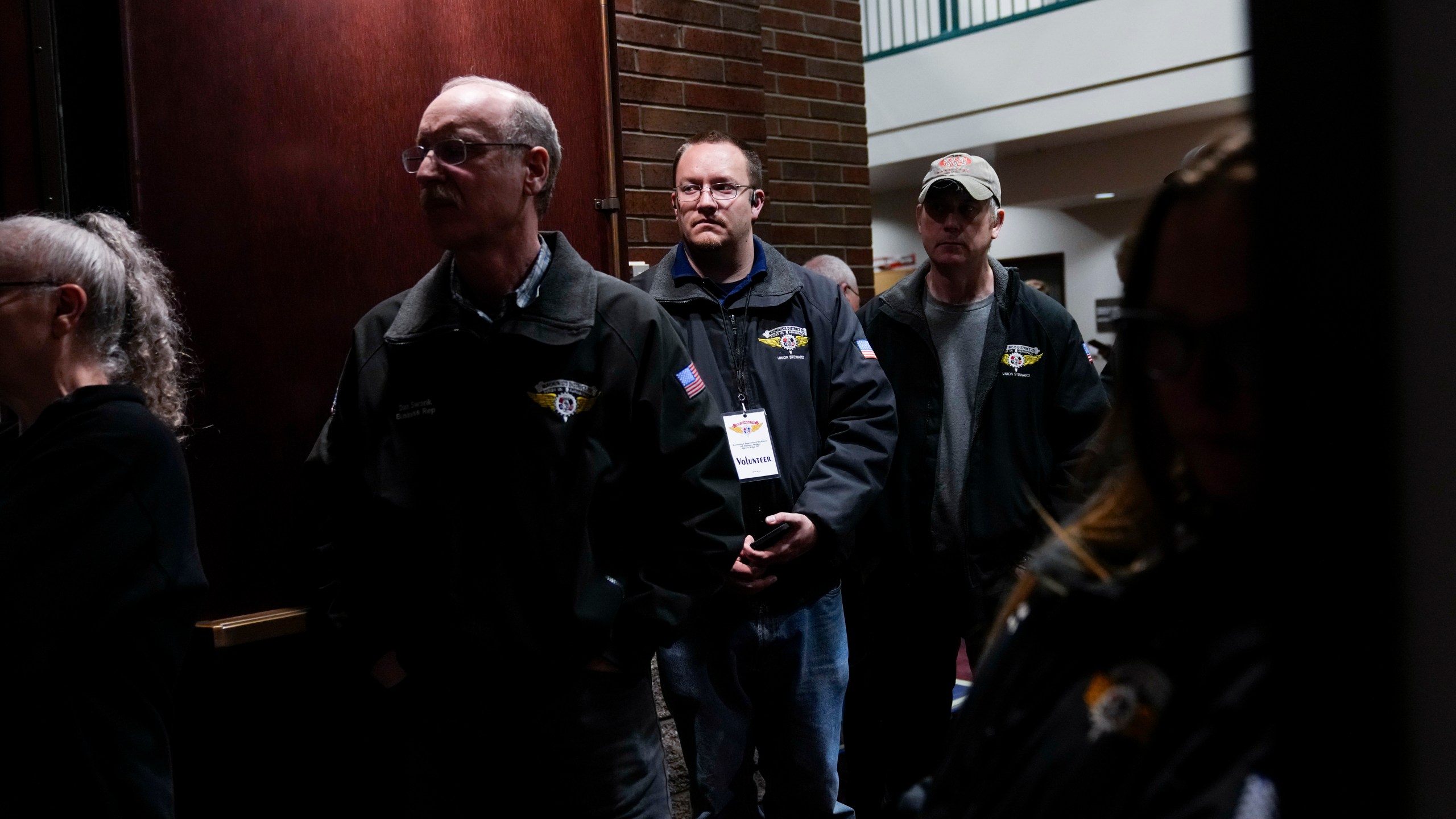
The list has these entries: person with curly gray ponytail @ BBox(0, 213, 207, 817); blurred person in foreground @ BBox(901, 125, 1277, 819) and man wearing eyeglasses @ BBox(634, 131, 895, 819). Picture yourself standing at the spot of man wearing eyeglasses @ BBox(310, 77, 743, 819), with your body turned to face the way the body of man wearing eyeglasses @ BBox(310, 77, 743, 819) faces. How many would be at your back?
1

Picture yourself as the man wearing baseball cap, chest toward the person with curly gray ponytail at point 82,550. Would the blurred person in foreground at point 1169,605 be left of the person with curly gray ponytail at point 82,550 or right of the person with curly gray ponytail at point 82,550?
left

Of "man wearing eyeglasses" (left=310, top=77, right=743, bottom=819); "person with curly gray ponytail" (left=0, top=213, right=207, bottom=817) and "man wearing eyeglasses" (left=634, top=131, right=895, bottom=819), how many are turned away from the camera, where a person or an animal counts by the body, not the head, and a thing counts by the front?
0

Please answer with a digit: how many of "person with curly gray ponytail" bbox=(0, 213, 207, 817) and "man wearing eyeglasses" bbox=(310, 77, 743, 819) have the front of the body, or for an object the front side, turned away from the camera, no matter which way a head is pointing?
0

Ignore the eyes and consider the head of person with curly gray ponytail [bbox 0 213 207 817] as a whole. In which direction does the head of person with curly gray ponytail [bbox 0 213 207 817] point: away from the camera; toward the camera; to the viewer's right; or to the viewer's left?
to the viewer's left

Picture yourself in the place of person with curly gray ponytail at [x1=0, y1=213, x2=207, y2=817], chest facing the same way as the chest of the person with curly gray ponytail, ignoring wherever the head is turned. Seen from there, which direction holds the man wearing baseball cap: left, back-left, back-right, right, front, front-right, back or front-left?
back

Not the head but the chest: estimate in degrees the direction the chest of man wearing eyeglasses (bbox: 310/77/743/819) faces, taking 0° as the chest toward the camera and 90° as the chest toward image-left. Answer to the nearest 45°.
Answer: approximately 45°

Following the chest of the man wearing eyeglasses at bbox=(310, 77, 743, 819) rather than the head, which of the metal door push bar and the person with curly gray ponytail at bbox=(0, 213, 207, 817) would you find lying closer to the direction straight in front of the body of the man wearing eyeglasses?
the person with curly gray ponytail

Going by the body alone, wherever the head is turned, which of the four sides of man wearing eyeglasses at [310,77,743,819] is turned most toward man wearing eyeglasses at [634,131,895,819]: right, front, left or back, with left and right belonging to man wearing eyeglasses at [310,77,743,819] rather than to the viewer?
back

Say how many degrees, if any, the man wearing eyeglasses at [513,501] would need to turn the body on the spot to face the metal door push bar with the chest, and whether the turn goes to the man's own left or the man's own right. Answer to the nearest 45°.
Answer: approximately 90° to the man's own right

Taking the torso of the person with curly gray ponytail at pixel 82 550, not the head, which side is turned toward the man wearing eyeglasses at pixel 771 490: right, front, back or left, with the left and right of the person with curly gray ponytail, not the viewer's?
back

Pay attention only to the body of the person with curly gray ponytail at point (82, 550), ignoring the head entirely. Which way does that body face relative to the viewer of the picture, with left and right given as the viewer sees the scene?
facing to the left of the viewer

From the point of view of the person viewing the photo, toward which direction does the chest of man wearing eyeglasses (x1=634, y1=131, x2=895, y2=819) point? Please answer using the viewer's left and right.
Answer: facing the viewer and to the left of the viewer
